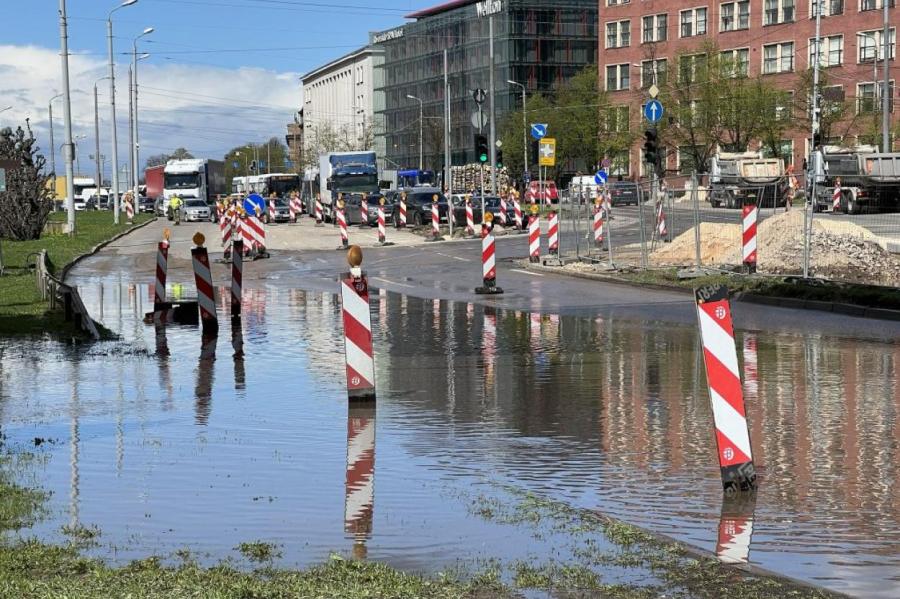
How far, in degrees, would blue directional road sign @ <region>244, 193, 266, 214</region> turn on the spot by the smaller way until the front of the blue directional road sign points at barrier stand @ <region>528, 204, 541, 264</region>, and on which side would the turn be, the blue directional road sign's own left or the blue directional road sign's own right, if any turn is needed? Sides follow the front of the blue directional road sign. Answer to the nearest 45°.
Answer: approximately 45° to the blue directional road sign's own left

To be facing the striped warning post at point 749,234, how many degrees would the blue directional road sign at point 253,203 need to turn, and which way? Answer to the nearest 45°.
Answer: approximately 45° to its left

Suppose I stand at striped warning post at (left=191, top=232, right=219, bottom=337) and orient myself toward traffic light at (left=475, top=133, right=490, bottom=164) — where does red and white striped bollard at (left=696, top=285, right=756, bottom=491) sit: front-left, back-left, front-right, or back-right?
back-right

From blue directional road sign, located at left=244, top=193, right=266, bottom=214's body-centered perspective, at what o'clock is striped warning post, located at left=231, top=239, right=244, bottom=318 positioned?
The striped warning post is roughly at 12 o'clock from the blue directional road sign.

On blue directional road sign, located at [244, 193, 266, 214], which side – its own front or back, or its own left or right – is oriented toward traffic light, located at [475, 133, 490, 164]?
left

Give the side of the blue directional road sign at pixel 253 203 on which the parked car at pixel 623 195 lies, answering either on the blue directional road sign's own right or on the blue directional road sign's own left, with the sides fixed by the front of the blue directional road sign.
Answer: on the blue directional road sign's own left

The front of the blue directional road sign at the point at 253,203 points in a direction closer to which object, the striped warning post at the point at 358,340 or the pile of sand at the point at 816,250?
the striped warning post

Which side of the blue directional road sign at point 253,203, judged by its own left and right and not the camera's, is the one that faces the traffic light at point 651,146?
left

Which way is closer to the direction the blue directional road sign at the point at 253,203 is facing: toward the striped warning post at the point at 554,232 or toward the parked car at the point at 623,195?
the striped warning post

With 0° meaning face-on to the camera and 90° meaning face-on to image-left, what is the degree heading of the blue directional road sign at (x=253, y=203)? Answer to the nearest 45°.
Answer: approximately 0°
